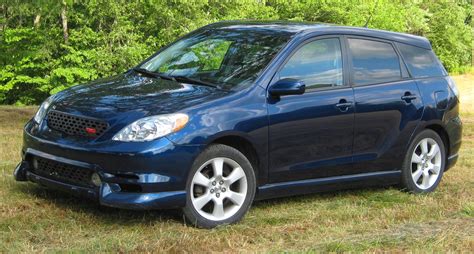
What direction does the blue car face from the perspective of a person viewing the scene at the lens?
facing the viewer and to the left of the viewer
